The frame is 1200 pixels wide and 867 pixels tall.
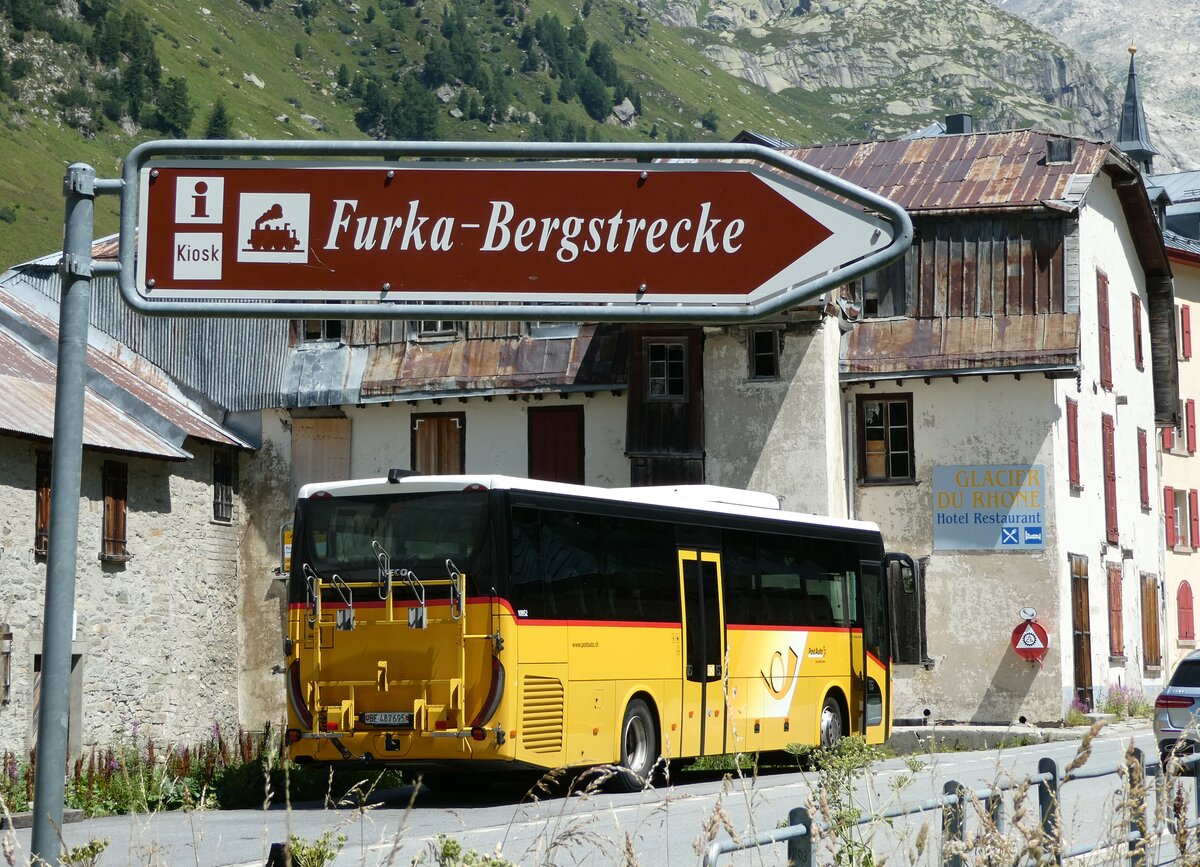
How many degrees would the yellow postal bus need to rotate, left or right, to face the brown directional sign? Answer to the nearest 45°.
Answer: approximately 135° to its right

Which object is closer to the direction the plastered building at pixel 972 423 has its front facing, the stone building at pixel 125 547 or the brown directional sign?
the brown directional sign

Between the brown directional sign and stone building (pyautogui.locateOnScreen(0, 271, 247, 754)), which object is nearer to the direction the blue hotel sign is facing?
the brown directional sign

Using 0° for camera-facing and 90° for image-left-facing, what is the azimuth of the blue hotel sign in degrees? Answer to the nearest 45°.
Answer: approximately 0°

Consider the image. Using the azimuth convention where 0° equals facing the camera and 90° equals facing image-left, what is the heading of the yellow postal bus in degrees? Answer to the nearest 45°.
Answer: approximately 225°

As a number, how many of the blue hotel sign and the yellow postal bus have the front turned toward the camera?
1

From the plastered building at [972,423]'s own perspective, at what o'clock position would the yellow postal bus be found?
The yellow postal bus is roughly at 2 o'clock from the plastered building.

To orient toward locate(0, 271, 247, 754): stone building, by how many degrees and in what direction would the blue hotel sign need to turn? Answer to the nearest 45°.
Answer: approximately 90° to its right

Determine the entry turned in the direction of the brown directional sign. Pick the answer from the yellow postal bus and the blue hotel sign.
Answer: the blue hotel sign

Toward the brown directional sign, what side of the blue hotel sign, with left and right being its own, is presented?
front

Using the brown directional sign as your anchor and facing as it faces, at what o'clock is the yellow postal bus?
The yellow postal bus is roughly at 6 o'clock from the brown directional sign.
